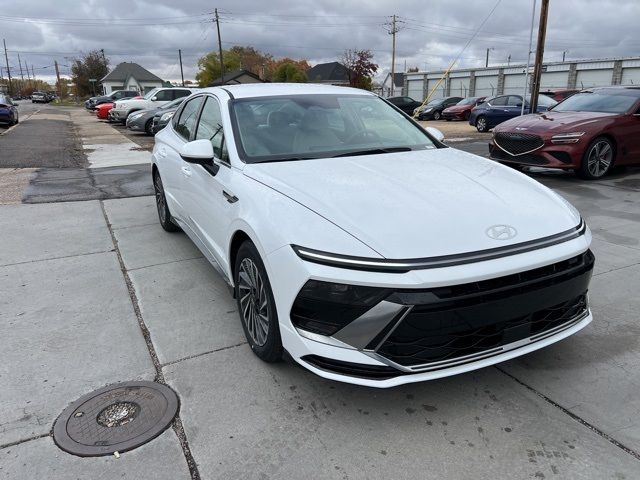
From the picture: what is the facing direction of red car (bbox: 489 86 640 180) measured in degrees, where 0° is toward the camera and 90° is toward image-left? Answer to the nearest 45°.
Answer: approximately 45°

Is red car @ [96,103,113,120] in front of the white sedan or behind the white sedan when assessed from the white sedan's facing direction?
behind

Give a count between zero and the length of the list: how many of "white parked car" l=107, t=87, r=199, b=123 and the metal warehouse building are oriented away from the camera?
0

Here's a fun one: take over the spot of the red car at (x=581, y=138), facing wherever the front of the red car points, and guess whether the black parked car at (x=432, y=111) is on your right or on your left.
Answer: on your right

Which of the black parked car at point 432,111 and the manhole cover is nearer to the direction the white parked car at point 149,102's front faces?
the manhole cover

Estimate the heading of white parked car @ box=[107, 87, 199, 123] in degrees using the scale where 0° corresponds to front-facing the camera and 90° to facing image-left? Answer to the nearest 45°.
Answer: approximately 45°

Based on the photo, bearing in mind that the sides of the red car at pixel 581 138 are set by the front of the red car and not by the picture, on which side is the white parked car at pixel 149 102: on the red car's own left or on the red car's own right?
on the red car's own right

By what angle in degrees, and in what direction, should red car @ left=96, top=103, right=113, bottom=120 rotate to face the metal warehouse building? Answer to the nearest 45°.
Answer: approximately 135° to its left

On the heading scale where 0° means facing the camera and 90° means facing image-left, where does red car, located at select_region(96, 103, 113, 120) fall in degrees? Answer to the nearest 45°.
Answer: approximately 45°
